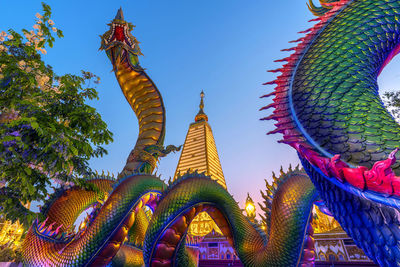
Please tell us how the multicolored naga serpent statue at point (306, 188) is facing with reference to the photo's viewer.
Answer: facing the viewer

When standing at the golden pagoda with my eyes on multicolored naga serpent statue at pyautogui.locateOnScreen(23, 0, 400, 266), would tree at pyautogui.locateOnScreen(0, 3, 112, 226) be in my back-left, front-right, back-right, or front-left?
front-right

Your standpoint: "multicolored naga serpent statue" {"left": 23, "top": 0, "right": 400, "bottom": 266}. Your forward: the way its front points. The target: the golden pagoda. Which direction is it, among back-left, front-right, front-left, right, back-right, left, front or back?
back
